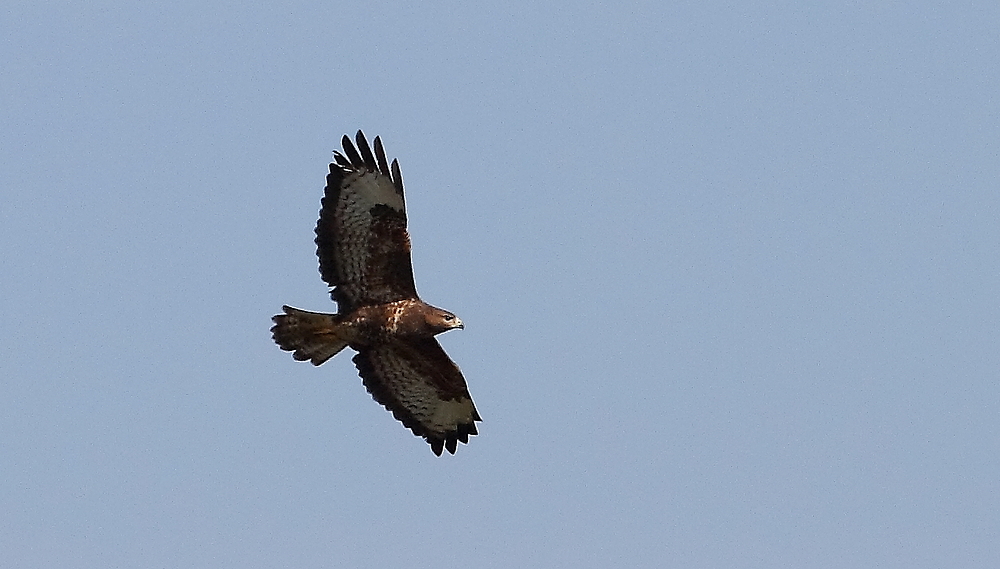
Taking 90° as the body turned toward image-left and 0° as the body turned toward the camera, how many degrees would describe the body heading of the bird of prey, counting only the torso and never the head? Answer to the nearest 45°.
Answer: approximately 270°
